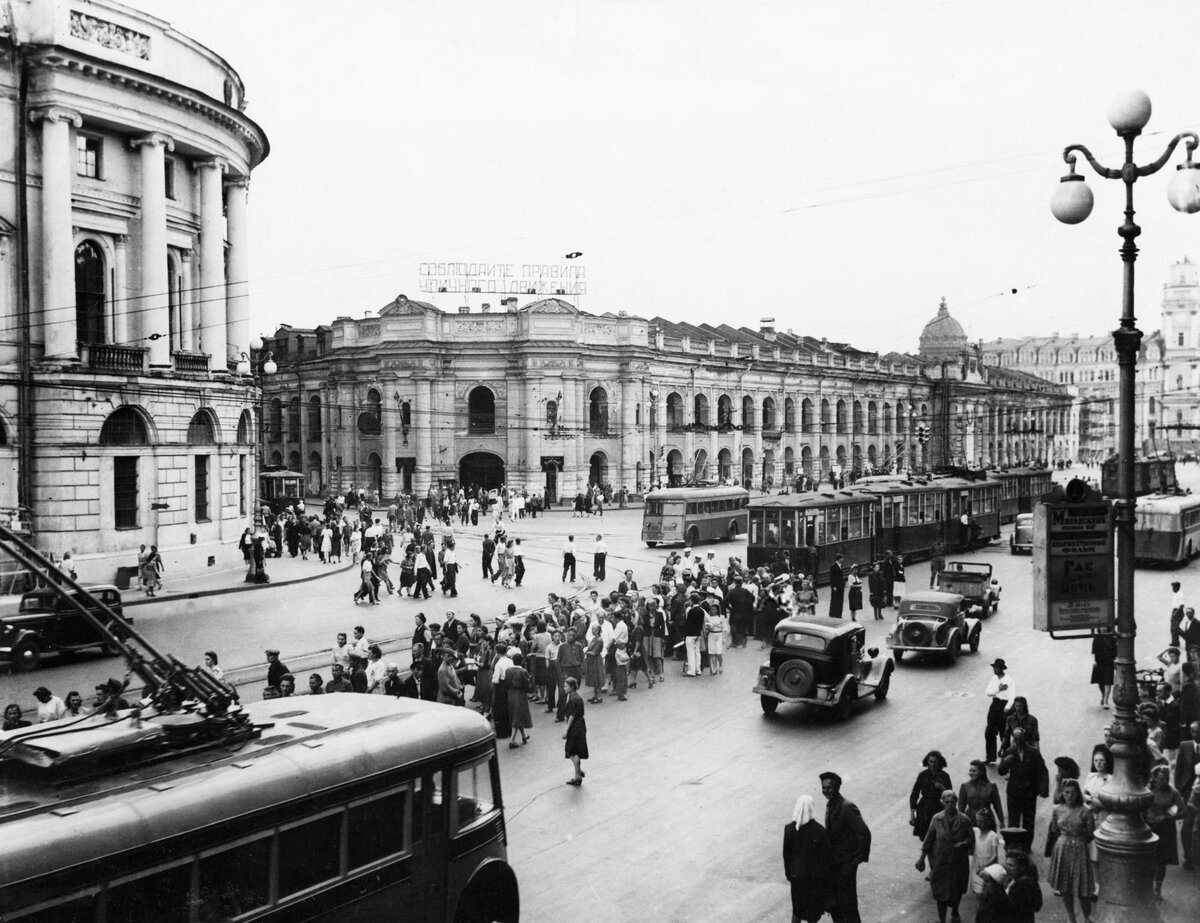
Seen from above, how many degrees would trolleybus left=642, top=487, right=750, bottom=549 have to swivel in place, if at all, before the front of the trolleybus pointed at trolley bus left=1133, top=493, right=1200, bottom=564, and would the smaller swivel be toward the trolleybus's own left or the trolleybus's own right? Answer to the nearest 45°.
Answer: approximately 135° to the trolleybus's own left

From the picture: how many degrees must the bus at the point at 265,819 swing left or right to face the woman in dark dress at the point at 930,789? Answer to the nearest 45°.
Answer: approximately 45° to its right

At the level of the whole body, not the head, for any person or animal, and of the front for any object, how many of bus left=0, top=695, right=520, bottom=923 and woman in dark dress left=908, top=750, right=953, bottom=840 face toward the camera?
1

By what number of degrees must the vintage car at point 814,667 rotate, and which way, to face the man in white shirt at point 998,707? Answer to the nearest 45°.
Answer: approximately 90° to its right

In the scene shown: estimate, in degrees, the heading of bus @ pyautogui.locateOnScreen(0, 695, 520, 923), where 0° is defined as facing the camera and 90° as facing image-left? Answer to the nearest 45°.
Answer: approximately 225°
